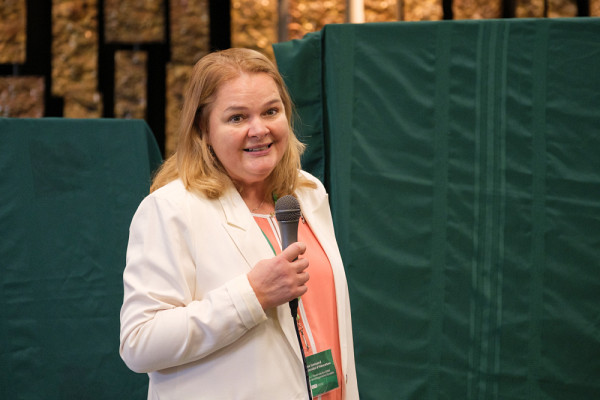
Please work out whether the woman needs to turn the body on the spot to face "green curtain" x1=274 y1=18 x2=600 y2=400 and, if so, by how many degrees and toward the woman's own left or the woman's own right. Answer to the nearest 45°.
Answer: approximately 90° to the woman's own left

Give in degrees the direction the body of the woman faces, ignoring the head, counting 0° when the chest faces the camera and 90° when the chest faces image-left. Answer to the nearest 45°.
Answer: approximately 315°

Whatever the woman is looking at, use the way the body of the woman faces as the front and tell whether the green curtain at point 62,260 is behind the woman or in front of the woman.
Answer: behind
